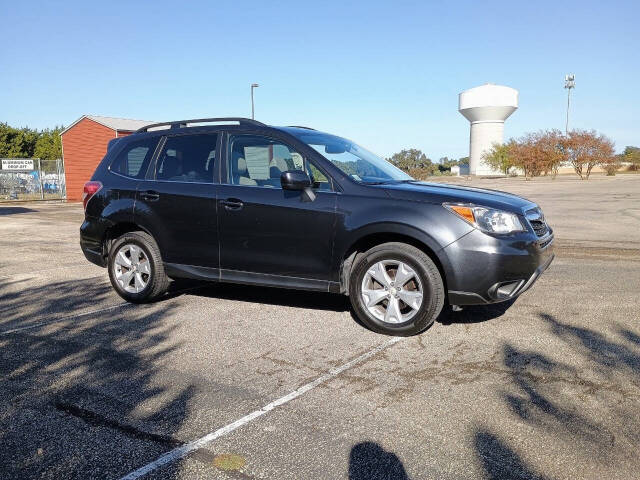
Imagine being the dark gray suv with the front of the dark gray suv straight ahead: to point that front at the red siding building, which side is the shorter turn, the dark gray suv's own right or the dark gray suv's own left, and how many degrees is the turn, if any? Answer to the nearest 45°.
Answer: approximately 180°

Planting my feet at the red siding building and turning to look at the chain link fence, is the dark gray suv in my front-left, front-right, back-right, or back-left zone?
back-left

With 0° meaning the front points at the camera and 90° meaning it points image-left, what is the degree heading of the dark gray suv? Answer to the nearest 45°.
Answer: approximately 315°

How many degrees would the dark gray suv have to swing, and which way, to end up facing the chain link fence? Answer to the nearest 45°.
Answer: approximately 180°

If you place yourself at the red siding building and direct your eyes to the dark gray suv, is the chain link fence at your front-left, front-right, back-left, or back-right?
back-right
